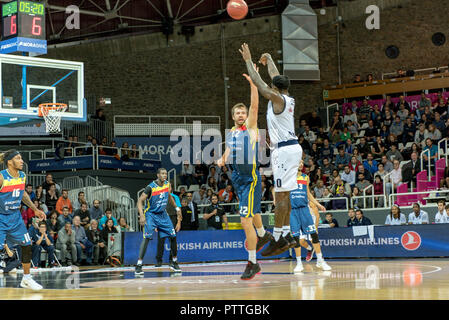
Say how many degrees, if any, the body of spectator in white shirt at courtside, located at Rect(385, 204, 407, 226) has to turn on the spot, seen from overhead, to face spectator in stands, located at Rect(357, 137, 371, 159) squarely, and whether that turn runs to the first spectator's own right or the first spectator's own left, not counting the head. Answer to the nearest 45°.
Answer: approximately 180°

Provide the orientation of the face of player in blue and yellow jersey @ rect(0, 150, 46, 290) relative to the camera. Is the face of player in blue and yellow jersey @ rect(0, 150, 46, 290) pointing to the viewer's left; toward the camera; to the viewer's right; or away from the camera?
to the viewer's right

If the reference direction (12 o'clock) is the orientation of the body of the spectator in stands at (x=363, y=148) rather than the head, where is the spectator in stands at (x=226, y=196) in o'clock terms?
the spectator in stands at (x=226, y=196) is roughly at 1 o'clock from the spectator in stands at (x=363, y=148).

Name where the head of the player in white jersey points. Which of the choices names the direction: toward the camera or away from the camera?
away from the camera

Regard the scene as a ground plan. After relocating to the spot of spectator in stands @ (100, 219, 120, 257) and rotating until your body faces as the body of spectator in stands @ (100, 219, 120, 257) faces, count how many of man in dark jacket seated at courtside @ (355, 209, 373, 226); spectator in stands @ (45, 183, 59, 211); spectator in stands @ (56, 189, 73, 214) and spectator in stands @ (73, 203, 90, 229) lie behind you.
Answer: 3

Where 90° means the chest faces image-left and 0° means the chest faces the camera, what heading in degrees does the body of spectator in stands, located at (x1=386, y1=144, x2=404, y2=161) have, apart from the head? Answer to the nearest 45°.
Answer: approximately 45°

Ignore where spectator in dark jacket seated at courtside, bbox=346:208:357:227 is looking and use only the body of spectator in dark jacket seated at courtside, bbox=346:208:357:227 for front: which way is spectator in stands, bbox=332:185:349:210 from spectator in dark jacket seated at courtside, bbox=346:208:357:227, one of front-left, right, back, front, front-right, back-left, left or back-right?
back-right

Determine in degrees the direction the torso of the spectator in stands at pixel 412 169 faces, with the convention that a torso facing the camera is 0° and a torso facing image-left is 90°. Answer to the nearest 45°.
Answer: approximately 45°

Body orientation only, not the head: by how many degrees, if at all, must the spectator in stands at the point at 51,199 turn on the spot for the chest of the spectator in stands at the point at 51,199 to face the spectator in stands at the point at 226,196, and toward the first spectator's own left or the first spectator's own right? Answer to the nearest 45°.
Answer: approximately 45° to the first spectator's own left

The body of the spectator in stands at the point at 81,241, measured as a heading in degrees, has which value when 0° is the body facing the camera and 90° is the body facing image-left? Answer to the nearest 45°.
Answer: approximately 315°

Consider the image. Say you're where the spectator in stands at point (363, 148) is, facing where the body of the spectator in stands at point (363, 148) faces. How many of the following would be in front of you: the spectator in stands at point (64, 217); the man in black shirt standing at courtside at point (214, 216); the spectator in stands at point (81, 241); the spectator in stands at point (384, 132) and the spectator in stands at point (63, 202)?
4

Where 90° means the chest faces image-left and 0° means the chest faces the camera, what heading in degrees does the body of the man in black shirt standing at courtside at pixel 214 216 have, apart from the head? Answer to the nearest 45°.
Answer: approximately 0°

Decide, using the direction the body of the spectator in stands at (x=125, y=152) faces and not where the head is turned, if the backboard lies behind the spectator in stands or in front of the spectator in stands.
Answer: in front
